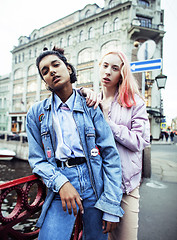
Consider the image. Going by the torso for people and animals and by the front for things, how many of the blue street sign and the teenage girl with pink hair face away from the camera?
0

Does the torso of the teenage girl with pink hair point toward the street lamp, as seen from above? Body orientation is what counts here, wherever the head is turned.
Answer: no

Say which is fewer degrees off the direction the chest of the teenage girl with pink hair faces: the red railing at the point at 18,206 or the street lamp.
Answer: the red railing

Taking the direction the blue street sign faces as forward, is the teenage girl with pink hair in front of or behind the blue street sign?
in front

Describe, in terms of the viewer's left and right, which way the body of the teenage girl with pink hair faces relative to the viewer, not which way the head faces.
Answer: facing the viewer and to the left of the viewer

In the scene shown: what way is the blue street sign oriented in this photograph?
toward the camera

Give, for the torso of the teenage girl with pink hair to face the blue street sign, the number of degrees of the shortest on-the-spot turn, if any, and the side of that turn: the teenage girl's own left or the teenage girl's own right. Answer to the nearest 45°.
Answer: approximately 135° to the teenage girl's own right

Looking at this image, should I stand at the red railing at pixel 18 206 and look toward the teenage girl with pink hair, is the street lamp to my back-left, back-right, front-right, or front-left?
front-left

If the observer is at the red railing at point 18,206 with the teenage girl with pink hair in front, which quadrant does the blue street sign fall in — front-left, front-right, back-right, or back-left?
front-left

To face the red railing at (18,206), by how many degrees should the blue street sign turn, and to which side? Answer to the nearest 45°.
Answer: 0° — it already faces it

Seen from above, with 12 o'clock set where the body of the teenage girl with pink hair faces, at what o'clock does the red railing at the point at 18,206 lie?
The red railing is roughly at 1 o'clock from the teenage girl with pink hair.
